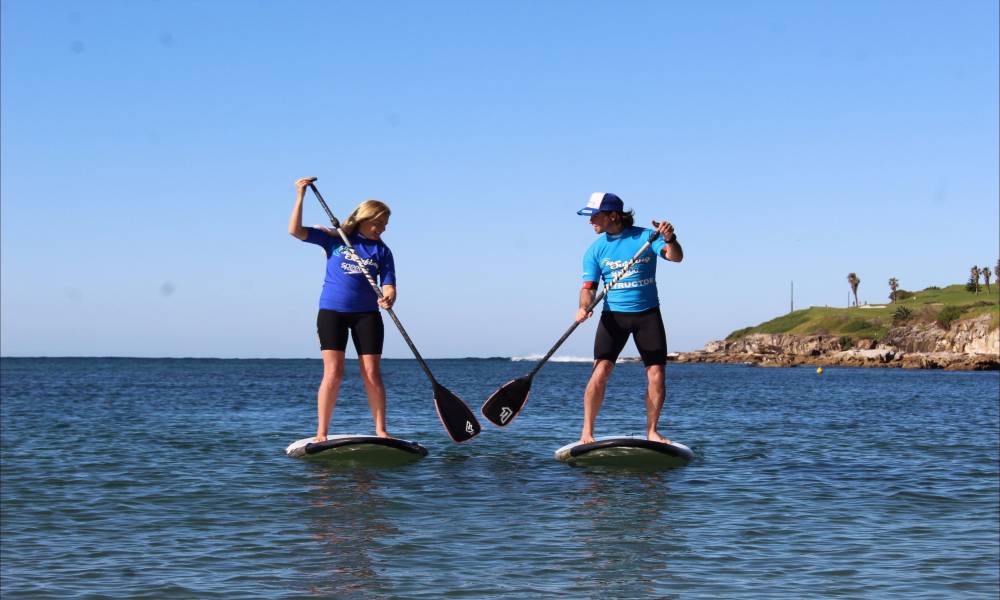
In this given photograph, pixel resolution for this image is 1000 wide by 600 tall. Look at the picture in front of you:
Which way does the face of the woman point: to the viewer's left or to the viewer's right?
to the viewer's right

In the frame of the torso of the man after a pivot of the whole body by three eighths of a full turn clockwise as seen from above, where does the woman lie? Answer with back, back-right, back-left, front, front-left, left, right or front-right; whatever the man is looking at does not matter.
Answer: front-left

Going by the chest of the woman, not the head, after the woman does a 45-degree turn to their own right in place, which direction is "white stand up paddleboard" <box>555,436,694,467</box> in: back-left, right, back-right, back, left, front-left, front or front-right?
back-left

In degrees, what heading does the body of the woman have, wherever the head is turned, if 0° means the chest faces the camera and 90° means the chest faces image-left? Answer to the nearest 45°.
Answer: approximately 0°
